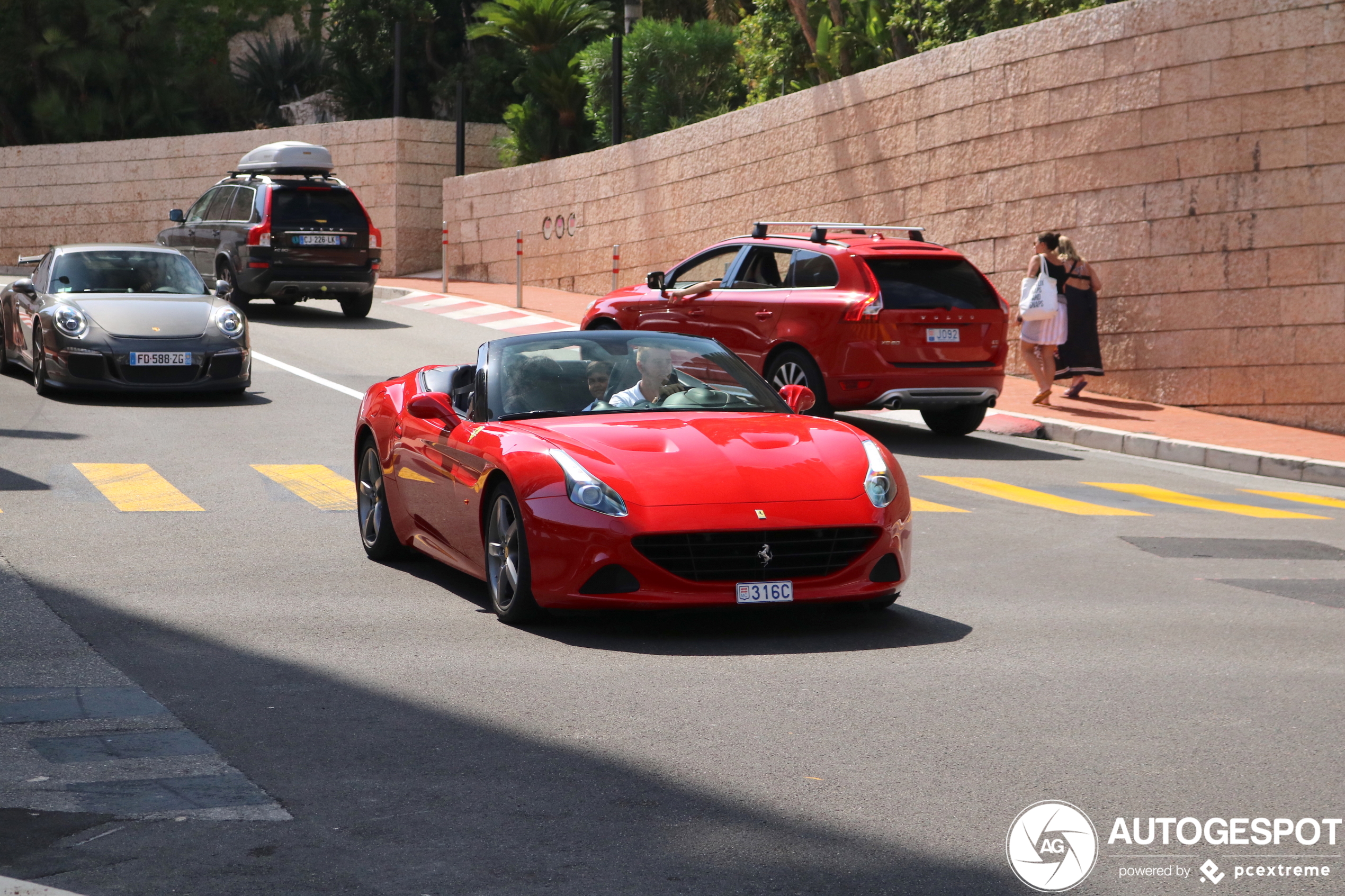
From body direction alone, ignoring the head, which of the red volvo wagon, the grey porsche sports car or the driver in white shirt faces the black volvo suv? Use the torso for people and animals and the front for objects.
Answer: the red volvo wagon

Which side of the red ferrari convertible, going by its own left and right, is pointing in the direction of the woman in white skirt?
left

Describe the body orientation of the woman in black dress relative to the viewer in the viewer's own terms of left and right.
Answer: facing away from the viewer and to the left of the viewer

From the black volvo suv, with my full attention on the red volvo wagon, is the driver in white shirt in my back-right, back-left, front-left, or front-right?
front-right

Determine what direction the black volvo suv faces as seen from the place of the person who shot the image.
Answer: facing away from the viewer and to the left of the viewer

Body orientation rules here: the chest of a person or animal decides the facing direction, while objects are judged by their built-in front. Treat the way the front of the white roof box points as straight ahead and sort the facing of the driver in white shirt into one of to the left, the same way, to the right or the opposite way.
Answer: the opposite way

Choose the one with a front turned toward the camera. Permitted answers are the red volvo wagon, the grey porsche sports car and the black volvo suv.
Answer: the grey porsche sports car

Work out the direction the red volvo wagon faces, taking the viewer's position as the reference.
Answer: facing away from the viewer and to the left of the viewer

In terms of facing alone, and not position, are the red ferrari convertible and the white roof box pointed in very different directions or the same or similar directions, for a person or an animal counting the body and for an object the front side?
very different directions

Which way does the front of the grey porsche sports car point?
toward the camera

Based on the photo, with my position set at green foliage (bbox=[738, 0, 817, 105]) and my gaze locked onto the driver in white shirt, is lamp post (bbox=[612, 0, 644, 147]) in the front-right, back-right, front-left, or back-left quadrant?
back-right

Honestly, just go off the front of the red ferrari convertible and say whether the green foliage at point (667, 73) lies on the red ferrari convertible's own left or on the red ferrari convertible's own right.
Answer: on the red ferrari convertible's own left

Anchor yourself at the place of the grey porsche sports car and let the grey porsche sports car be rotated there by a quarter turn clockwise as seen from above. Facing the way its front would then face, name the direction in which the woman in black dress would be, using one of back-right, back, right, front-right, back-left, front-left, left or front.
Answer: back
